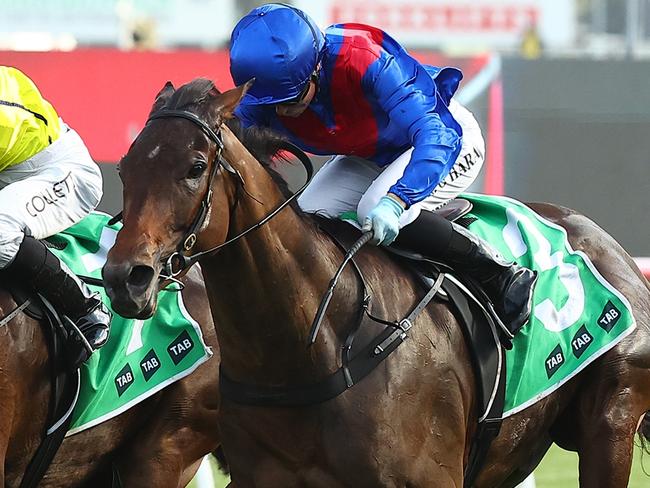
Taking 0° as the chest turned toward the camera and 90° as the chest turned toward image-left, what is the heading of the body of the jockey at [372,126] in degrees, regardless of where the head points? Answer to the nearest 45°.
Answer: approximately 45°

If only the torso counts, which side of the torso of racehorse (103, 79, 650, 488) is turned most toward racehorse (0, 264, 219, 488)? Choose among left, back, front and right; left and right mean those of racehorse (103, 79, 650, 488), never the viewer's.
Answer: right

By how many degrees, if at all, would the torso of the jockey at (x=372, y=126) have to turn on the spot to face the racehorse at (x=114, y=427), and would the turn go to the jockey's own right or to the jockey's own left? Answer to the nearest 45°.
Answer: approximately 45° to the jockey's own right

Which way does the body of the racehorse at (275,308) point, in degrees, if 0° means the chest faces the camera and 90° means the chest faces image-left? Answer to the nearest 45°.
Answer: approximately 45°

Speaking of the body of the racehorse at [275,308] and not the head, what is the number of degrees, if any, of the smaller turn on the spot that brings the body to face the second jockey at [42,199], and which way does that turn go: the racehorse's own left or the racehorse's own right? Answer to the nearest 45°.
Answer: approximately 90° to the racehorse's own right

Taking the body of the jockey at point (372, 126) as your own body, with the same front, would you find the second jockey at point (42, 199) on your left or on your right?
on your right
